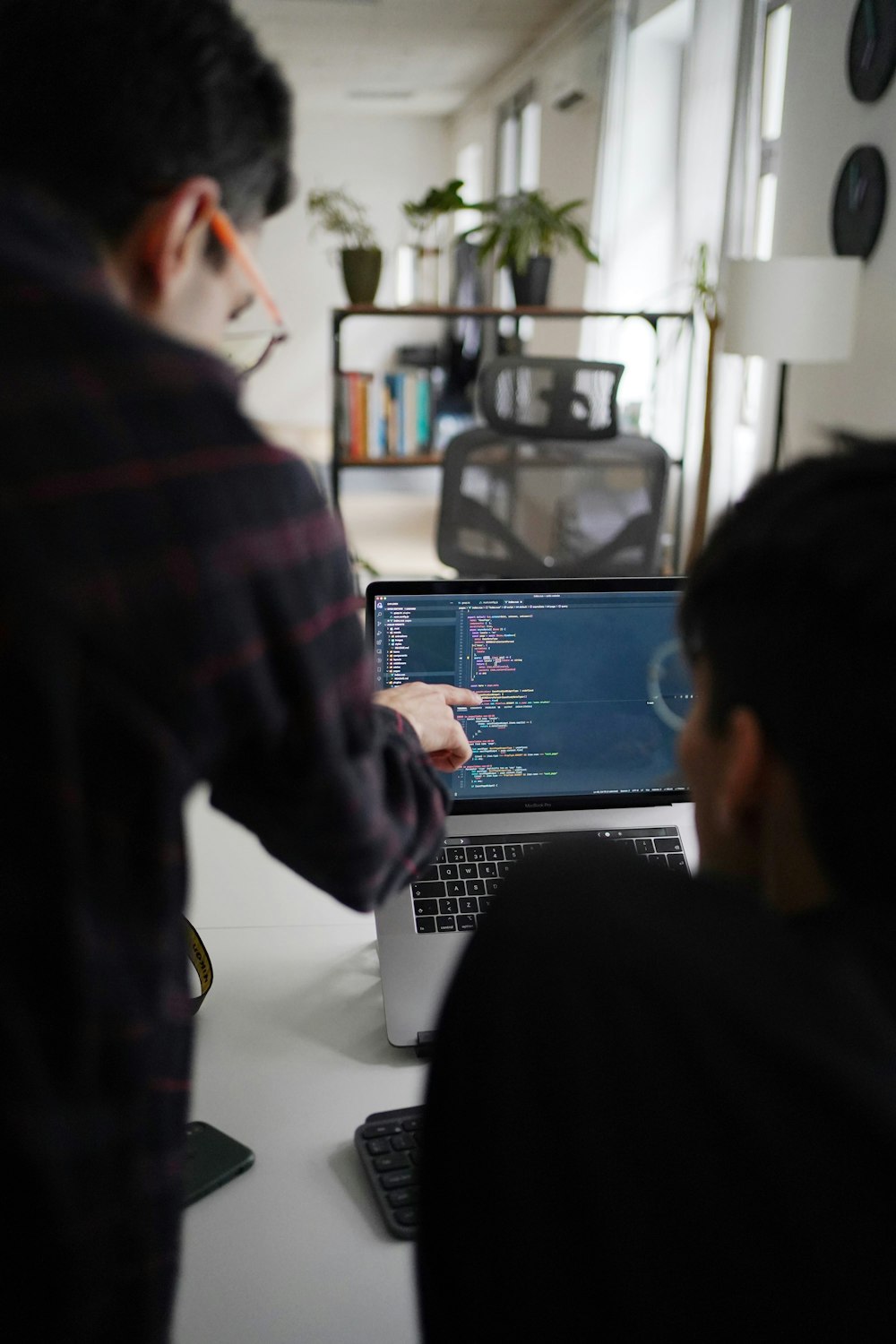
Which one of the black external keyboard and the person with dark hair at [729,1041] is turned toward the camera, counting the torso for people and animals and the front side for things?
the black external keyboard

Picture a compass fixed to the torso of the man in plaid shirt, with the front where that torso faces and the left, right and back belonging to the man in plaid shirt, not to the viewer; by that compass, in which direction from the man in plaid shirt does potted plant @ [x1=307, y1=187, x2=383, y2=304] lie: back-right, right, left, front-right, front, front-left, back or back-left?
front-left

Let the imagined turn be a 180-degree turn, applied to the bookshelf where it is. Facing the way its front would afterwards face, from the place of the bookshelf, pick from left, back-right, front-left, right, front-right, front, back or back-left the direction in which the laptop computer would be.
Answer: back

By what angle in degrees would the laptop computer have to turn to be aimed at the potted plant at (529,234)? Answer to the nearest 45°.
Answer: approximately 180°

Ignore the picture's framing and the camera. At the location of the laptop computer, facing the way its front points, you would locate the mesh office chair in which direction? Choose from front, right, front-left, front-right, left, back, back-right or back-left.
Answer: back

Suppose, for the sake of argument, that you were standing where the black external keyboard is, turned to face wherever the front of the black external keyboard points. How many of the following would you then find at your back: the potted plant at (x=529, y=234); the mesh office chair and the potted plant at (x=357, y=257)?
3

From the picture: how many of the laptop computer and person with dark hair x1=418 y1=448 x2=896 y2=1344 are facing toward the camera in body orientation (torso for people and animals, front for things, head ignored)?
1

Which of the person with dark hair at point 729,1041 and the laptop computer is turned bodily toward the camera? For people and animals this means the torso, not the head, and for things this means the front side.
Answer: the laptop computer

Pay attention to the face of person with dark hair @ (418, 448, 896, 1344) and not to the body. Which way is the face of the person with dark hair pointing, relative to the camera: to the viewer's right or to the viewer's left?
to the viewer's left

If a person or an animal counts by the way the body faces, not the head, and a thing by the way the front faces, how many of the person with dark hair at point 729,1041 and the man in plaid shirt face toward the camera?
0

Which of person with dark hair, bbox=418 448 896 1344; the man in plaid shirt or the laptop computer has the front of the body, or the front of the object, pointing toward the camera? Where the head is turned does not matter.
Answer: the laptop computer

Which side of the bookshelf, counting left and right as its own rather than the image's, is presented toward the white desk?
front

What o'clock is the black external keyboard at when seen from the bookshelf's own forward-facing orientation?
The black external keyboard is roughly at 12 o'clock from the bookshelf.

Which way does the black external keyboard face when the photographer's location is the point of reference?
facing the viewer

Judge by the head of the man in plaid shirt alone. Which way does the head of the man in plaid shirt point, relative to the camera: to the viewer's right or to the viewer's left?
to the viewer's right

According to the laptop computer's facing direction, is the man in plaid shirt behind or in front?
in front

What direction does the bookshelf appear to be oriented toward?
toward the camera

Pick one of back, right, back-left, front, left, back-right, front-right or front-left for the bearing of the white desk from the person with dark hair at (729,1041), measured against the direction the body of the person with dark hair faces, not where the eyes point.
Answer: front
